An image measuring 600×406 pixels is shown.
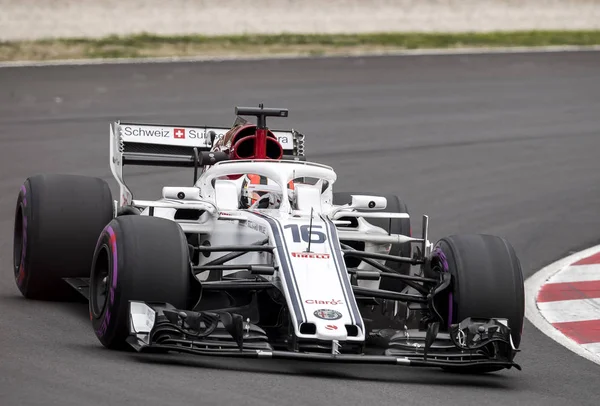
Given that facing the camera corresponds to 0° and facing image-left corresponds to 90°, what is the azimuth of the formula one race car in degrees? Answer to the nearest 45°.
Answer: approximately 0°
